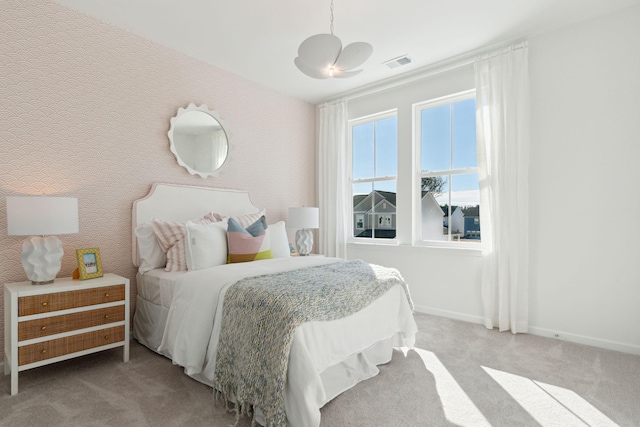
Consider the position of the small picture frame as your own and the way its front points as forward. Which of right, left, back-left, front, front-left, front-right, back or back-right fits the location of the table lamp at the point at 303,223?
front-left

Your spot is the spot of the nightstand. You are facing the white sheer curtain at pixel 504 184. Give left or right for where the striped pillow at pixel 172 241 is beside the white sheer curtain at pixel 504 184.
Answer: left

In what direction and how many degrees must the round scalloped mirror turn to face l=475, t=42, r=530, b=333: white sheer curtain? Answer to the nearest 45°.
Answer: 0° — it already faces it

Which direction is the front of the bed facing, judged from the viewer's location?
facing the viewer and to the right of the viewer

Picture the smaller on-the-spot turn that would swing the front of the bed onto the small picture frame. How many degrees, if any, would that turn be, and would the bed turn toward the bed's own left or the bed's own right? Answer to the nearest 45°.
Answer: approximately 180°
